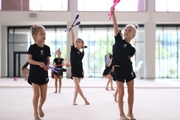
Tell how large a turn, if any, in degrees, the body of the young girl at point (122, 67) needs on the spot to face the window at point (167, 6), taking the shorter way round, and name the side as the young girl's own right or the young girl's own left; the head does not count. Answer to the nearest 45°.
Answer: approximately 180°

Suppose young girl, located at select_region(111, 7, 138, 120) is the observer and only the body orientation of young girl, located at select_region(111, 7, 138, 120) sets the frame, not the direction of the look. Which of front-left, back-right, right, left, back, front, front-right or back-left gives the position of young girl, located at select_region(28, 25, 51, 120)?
right

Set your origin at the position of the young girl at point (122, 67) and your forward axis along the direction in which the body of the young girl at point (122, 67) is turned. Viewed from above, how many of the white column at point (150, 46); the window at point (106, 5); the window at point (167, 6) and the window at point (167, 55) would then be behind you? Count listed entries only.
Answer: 4

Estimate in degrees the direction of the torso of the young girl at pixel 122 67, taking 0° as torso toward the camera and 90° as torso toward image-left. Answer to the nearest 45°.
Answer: approximately 0°

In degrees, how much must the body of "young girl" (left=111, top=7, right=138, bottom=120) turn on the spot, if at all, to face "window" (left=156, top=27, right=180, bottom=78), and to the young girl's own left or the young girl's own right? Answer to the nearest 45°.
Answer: approximately 180°

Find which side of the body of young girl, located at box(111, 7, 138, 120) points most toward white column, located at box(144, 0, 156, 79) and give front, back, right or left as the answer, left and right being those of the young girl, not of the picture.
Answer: back

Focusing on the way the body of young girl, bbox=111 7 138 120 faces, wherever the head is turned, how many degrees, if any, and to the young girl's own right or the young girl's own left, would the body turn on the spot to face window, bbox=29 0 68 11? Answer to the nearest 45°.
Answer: approximately 180°

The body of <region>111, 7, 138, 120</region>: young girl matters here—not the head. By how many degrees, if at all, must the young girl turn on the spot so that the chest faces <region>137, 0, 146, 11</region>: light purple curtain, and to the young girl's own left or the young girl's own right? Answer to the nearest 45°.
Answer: approximately 180°

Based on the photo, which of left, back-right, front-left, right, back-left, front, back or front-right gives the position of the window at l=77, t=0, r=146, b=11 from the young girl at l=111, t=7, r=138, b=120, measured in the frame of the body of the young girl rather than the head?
back
